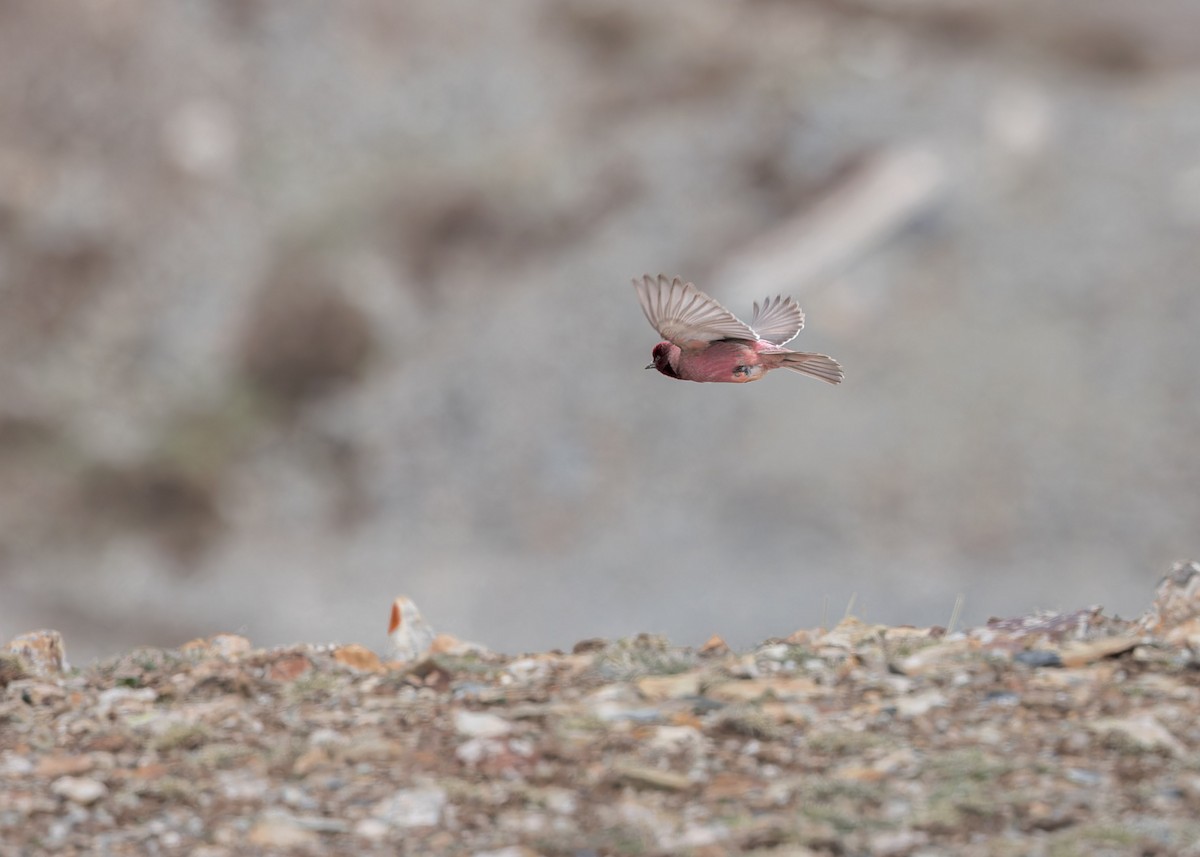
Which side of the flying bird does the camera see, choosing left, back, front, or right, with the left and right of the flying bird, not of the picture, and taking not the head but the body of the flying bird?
left
